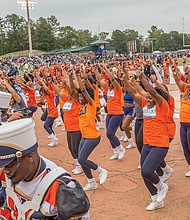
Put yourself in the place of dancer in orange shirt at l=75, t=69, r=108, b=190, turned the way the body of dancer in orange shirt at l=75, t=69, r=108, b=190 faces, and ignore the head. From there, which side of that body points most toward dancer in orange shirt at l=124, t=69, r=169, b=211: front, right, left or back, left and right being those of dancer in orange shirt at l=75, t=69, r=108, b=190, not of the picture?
left

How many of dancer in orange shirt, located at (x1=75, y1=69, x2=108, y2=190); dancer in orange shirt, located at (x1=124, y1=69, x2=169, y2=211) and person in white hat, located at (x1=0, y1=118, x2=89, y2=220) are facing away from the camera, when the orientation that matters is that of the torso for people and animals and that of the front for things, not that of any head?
0

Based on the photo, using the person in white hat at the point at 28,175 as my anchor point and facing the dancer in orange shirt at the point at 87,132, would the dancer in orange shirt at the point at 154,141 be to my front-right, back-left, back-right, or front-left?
front-right

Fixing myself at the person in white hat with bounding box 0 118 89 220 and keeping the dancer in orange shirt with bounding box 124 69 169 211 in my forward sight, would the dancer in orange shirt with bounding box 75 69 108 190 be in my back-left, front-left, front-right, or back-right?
front-left

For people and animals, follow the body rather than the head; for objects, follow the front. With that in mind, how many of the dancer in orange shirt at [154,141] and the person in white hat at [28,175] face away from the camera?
0

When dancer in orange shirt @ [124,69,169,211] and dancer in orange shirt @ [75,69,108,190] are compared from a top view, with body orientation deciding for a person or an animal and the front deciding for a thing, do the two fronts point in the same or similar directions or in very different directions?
same or similar directions

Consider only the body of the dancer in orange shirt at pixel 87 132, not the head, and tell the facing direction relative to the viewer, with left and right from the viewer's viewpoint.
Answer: facing the viewer and to the left of the viewer

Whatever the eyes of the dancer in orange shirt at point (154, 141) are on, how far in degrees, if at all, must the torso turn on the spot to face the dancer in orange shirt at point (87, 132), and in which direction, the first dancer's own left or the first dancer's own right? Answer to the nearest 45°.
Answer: approximately 90° to the first dancer's own right

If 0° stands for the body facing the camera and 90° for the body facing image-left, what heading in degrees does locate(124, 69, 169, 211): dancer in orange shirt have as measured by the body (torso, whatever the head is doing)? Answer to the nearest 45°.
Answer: approximately 45°

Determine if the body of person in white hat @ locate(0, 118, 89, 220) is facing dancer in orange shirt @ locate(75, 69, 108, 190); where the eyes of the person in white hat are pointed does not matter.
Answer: no
